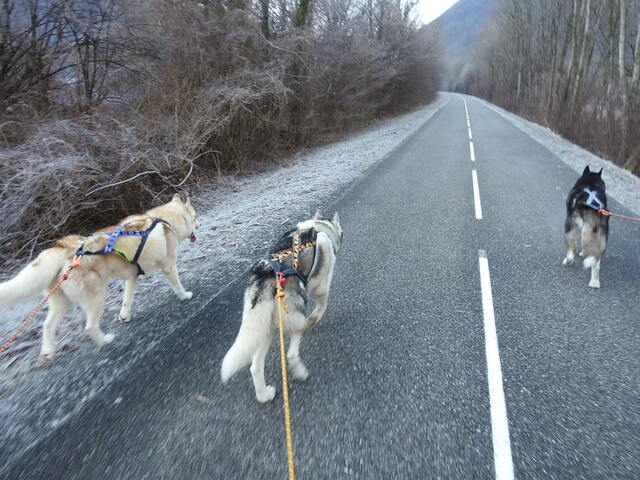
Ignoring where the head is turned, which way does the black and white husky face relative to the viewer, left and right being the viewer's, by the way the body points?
facing away from the viewer

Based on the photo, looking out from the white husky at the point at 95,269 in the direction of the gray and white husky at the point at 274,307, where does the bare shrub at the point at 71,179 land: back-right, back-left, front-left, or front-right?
back-left

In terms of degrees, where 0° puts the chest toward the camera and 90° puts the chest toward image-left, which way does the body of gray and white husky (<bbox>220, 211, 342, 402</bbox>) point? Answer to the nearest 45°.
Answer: approximately 225°

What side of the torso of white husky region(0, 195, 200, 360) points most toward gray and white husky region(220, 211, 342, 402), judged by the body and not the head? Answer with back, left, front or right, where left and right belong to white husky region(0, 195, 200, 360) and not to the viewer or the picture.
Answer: right

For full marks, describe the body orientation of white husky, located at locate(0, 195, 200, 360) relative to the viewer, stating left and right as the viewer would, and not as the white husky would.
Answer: facing away from the viewer and to the right of the viewer

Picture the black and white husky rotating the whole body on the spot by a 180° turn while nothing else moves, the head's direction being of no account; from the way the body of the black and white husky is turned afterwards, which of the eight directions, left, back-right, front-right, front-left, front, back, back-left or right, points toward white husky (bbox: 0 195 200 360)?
front-right

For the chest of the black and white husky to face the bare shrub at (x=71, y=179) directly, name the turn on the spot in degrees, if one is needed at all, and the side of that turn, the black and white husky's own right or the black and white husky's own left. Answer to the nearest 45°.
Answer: approximately 135° to the black and white husky's own left

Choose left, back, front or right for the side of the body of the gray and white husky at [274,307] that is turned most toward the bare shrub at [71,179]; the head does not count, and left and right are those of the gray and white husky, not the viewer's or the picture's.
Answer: left

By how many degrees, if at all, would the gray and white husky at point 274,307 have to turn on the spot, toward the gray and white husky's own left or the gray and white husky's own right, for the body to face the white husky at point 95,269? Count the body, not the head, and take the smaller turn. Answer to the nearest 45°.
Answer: approximately 90° to the gray and white husky's own left
